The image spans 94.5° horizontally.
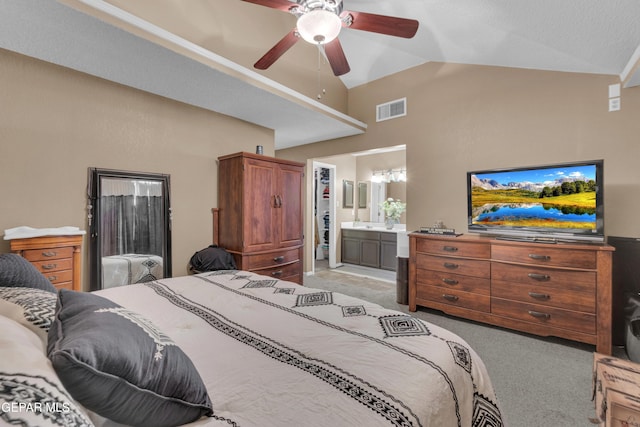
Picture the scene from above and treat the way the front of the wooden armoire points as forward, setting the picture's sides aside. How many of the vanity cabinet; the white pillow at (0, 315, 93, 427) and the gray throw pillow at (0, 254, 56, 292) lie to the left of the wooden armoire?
1

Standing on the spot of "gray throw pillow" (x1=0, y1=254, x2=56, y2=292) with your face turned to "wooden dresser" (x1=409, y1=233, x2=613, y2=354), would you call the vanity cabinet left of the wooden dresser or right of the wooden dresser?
left

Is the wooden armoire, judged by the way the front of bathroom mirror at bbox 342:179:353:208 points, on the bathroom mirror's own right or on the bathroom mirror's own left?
on the bathroom mirror's own right

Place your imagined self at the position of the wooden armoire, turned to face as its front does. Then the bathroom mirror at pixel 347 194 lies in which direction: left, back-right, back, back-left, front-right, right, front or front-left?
left

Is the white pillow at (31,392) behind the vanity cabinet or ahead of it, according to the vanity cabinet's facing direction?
ahead

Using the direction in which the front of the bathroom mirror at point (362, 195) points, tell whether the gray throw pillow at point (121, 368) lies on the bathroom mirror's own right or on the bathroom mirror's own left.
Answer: on the bathroom mirror's own right

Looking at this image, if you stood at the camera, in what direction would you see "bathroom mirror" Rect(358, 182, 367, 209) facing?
facing the viewer and to the right of the viewer

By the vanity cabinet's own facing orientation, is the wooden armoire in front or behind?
in front

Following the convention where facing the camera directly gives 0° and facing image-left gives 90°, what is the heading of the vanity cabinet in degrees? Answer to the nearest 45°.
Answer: approximately 45°

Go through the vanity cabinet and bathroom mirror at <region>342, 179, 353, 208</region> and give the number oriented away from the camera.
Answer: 0

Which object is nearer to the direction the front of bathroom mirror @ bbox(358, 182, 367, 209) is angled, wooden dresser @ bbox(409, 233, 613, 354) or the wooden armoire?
the wooden dresser

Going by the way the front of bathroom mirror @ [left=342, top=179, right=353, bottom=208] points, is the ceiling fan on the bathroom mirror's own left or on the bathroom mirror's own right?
on the bathroom mirror's own right

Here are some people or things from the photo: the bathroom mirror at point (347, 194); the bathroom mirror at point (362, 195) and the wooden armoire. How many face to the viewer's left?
0
